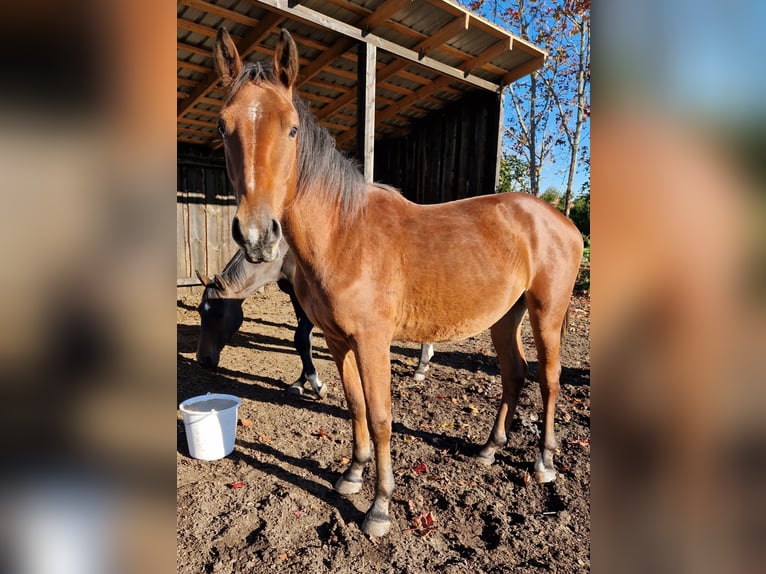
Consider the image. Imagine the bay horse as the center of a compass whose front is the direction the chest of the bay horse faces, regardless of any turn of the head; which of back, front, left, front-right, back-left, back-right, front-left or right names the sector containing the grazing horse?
right

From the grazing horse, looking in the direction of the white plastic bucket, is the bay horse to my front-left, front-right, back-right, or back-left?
front-left

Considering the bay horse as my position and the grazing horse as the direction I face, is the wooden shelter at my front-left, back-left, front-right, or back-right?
front-right

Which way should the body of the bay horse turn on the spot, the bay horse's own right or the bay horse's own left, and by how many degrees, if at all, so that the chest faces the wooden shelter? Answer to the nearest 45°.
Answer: approximately 135° to the bay horse's own right

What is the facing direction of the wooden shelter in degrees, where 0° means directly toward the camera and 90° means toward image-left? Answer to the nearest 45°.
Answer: approximately 315°

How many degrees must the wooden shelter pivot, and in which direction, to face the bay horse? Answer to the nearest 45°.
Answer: approximately 45° to its right

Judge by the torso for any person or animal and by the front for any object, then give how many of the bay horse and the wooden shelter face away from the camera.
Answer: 0

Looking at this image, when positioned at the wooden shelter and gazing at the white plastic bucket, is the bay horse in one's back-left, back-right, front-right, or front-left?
front-left
